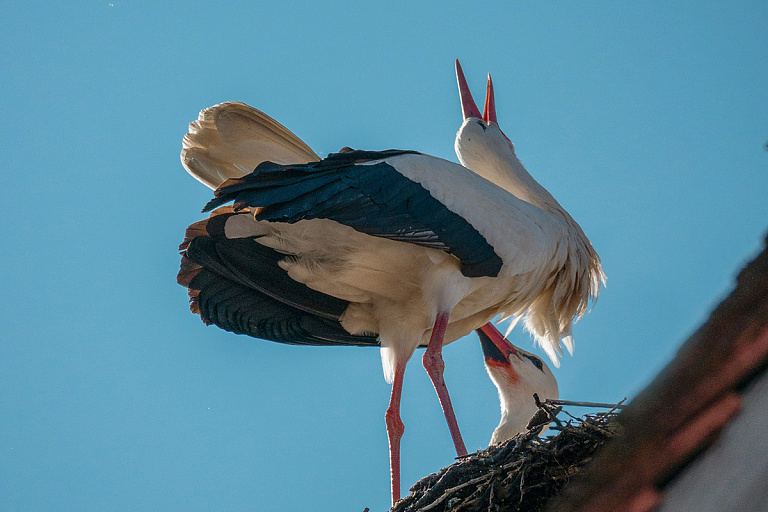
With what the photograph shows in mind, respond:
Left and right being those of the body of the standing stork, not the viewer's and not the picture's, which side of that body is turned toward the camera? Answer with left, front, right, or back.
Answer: right
